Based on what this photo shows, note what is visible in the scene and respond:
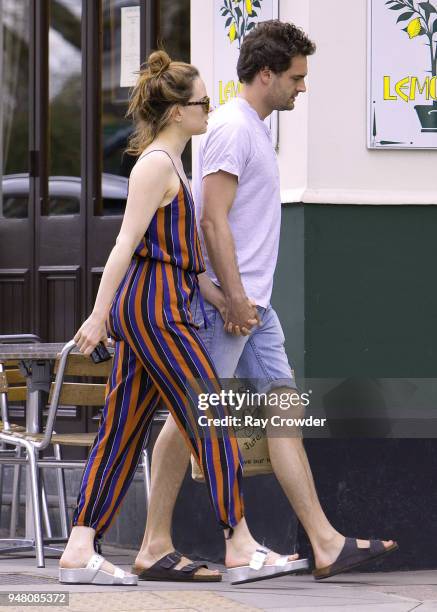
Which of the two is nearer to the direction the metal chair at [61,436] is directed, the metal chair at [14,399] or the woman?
the metal chair

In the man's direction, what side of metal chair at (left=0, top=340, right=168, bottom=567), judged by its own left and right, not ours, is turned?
back

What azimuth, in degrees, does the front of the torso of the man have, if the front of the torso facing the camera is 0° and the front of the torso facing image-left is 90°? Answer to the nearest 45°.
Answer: approximately 270°

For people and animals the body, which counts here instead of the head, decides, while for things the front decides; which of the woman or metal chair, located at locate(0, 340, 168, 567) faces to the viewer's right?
the woman

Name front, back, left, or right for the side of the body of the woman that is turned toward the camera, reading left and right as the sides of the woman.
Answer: right

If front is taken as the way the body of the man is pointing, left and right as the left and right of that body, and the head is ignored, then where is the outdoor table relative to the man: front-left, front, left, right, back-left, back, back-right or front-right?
back-left

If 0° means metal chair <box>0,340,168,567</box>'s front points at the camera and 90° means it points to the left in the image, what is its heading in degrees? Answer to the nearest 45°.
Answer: approximately 135°

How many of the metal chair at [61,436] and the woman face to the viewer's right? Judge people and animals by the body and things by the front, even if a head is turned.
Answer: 1

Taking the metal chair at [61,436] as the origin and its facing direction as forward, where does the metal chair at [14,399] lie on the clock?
the metal chair at [14,399] is roughly at 1 o'clock from the metal chair at [61,436].

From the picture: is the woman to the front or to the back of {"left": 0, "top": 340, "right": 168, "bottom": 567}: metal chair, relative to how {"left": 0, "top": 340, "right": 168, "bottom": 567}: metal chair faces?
to the back
